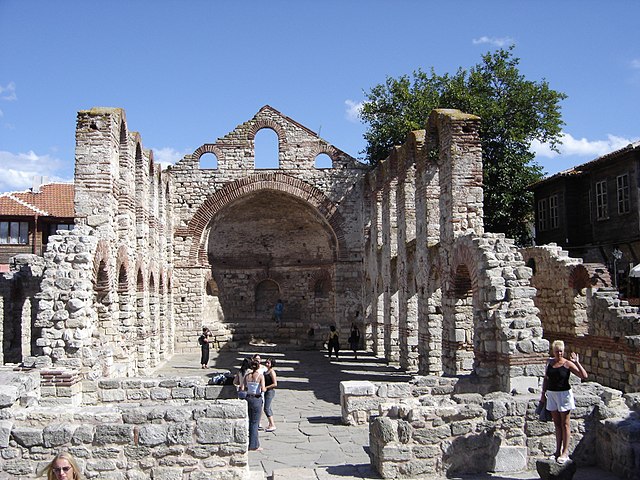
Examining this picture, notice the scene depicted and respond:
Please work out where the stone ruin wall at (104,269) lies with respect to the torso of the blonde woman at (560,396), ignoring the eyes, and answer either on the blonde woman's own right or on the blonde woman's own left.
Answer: on the blonde woman's own right

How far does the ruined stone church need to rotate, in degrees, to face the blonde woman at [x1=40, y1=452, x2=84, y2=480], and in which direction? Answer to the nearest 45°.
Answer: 0° — it already faces them

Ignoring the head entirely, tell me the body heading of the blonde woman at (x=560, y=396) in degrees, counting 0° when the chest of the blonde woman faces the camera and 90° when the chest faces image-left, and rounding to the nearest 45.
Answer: approximately 0°

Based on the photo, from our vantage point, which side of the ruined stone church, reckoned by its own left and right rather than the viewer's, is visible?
front

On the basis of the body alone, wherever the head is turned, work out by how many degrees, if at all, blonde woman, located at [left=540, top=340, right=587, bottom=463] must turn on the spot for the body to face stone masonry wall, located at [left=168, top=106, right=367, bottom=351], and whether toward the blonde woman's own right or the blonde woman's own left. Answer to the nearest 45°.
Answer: approximately 135° to the blonde woman's own right

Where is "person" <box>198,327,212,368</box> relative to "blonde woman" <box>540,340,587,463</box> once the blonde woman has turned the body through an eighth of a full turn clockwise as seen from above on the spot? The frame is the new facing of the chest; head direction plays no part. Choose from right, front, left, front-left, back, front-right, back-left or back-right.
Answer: right

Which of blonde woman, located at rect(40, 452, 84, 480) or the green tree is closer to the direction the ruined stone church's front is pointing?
the blonde woman
